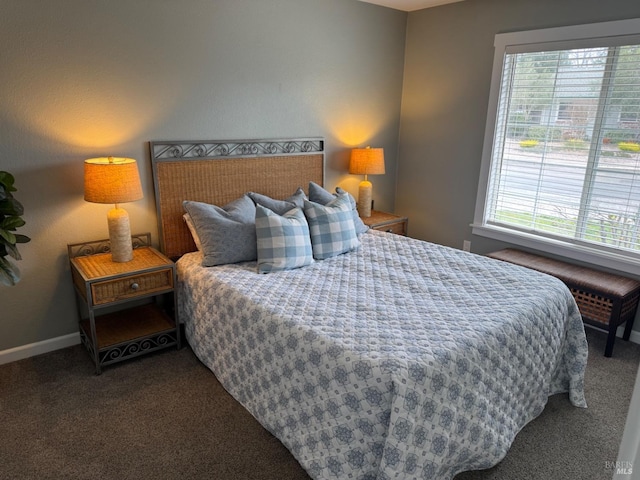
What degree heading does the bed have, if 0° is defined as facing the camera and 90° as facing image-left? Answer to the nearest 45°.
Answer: approximately 315°

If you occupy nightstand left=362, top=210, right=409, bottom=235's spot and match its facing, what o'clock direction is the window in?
The window is roughly at 11 o'clock from the nightstand.

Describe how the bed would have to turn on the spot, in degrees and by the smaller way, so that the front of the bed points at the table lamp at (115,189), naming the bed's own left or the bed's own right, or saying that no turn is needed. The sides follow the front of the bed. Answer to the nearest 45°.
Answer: approximately 135° to the bed's own right

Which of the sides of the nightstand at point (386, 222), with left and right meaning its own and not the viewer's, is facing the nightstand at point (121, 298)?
right

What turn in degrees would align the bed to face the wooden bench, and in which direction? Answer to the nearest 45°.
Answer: approximately 90° to its left

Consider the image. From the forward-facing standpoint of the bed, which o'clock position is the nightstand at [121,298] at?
The nightstand is roughly at 5 o'clock from the bed.

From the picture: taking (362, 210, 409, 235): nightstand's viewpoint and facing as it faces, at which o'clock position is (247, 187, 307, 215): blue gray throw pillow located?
The blue gray throw pillow is roughly at 3 o'clock from the nightstand.

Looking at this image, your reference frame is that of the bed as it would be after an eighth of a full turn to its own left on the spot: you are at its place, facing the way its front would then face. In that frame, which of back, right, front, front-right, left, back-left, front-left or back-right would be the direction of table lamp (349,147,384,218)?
left

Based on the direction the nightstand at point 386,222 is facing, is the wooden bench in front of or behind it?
in front

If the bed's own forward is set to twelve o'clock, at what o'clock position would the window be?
The window is roughly at 9 o'clock from the bed.

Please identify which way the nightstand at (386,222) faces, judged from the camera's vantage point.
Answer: facing the viewer and to the right of the viewer

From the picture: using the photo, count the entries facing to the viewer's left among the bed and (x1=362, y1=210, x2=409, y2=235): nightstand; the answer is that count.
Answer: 0

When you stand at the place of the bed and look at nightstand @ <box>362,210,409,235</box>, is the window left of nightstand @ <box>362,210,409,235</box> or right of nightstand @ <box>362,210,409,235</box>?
right
